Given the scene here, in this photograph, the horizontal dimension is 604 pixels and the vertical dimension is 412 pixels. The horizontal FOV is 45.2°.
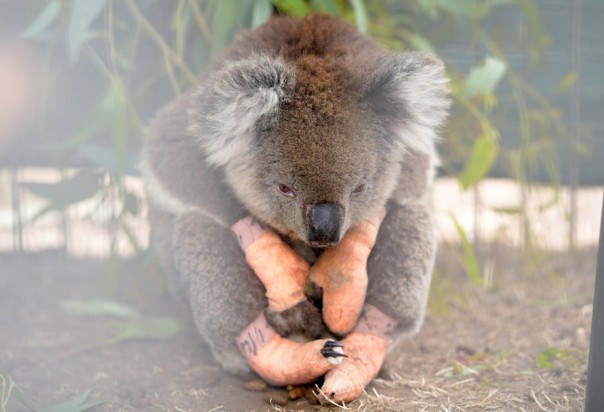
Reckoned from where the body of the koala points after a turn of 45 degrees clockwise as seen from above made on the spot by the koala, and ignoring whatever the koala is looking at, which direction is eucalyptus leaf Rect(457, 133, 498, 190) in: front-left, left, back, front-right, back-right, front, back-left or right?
back

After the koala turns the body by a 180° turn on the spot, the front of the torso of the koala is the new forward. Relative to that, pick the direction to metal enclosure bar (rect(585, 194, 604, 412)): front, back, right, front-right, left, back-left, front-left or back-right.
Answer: back-right

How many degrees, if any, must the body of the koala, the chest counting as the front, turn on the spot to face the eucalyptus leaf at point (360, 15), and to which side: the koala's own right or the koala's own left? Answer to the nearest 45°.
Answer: approximately 180°

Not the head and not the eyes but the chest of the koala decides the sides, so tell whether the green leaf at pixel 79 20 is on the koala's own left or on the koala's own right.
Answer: on the koala's own right

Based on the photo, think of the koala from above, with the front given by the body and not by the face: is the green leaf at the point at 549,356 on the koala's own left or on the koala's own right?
on the koala's own left

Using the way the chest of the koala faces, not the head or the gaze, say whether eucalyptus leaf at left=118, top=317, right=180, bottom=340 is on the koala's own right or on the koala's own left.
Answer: on the koala's own right

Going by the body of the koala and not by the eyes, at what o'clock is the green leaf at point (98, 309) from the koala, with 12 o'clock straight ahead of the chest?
The green leaf is roughly at 4 o'clock from the koala.

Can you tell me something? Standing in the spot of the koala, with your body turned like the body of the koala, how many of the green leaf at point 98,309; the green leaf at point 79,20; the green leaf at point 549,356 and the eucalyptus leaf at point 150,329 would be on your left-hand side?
1

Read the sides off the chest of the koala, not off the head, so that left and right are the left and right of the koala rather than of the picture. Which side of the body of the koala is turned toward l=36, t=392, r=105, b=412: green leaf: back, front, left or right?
right

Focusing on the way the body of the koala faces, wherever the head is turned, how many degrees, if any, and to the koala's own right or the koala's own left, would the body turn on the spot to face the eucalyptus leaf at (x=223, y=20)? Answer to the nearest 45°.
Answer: approximately 135° to the koala's own right

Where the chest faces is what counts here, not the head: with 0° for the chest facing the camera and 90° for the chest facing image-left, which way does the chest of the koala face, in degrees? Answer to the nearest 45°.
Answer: approximately 0°
